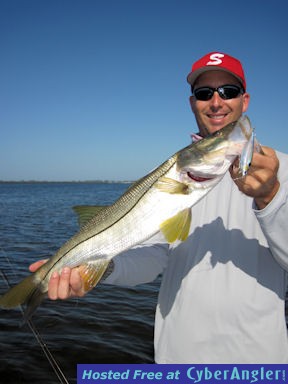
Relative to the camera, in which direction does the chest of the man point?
toward the camera

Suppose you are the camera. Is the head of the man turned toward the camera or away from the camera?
toward the camera
